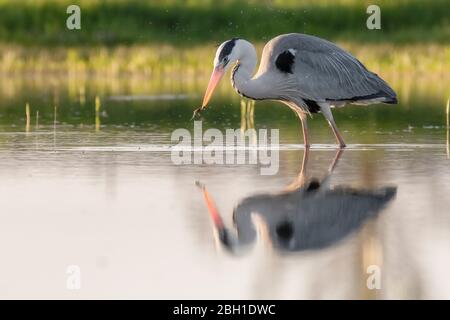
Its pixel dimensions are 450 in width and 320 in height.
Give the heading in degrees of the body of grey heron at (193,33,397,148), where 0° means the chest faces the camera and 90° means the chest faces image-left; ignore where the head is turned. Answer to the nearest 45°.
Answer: approximately 90°
